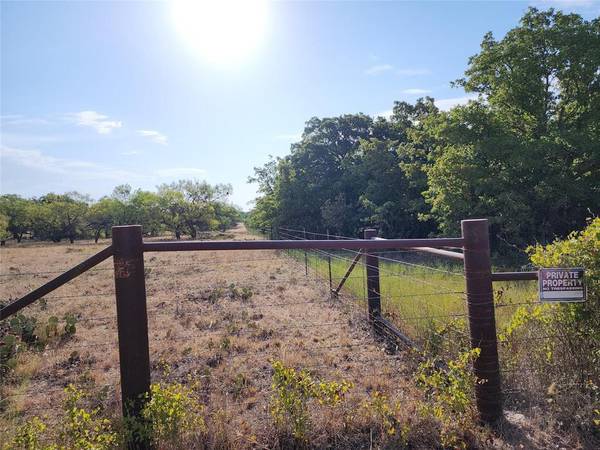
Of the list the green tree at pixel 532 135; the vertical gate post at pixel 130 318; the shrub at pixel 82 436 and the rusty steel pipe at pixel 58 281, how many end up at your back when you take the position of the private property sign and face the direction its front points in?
1

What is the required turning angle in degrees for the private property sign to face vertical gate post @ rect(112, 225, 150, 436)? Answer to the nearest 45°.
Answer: approximately 45° to its right

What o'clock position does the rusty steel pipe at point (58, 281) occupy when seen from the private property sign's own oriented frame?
The rusty steel pipe is roughly at 2 o'clock from the private property sign.

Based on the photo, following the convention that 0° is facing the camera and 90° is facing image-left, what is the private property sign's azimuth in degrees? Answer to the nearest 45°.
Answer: approximately 0°

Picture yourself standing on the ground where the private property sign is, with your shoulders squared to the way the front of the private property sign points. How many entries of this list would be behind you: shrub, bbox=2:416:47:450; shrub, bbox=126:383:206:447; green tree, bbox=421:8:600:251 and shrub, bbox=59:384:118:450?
1

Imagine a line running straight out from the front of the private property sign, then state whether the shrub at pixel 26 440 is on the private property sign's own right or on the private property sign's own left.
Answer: on the private property sign's own right

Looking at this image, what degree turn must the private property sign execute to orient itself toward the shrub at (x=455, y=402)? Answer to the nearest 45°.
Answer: approximately 45° to its right

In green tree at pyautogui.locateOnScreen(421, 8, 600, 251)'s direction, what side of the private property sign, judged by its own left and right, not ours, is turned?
back

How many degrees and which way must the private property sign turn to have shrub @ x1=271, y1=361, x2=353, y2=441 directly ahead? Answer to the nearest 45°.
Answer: approximately 45° to its right

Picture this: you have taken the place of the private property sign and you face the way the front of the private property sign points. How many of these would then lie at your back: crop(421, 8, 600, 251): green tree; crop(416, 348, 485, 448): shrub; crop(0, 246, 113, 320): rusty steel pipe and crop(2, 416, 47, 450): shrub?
1

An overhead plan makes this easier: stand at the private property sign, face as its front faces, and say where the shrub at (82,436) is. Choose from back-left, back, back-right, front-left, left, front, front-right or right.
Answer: front-right
